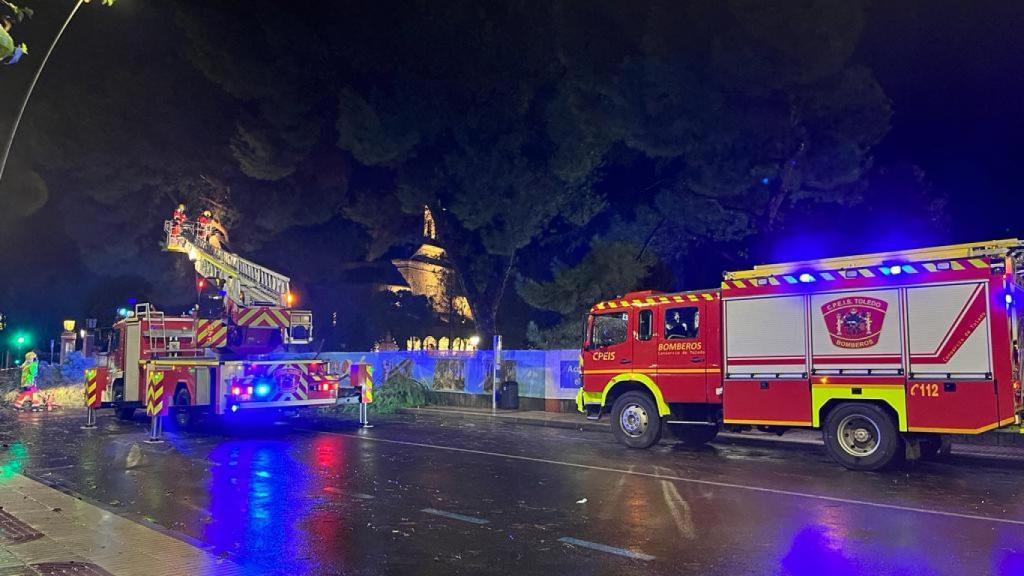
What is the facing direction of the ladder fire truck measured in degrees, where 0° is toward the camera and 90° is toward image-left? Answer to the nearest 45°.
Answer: approximately 135°

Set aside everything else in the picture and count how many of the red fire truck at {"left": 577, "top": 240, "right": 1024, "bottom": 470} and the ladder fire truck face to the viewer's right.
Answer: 0

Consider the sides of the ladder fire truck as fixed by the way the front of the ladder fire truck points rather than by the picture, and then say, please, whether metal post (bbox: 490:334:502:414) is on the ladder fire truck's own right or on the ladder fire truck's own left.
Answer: on the ladder fire truck's own right

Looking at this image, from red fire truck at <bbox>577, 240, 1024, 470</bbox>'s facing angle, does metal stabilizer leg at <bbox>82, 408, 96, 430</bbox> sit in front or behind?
in front

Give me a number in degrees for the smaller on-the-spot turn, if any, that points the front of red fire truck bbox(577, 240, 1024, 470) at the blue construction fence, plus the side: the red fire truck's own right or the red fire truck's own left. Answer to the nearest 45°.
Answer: approximately 45° to the red fire truck's own right

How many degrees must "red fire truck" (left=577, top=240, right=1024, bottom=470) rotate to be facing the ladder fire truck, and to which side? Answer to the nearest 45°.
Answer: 0° — it already faces it

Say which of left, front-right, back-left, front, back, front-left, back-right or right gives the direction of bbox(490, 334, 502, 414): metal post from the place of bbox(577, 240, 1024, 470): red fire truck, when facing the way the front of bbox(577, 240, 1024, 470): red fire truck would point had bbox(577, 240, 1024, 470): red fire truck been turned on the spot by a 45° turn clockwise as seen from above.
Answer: front

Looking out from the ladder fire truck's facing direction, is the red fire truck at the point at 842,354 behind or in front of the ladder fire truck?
behind

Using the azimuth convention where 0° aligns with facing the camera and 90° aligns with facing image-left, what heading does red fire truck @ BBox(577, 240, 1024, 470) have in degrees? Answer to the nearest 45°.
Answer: approximately 90°

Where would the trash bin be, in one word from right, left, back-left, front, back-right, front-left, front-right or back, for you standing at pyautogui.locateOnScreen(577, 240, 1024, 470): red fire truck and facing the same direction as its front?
front-right
